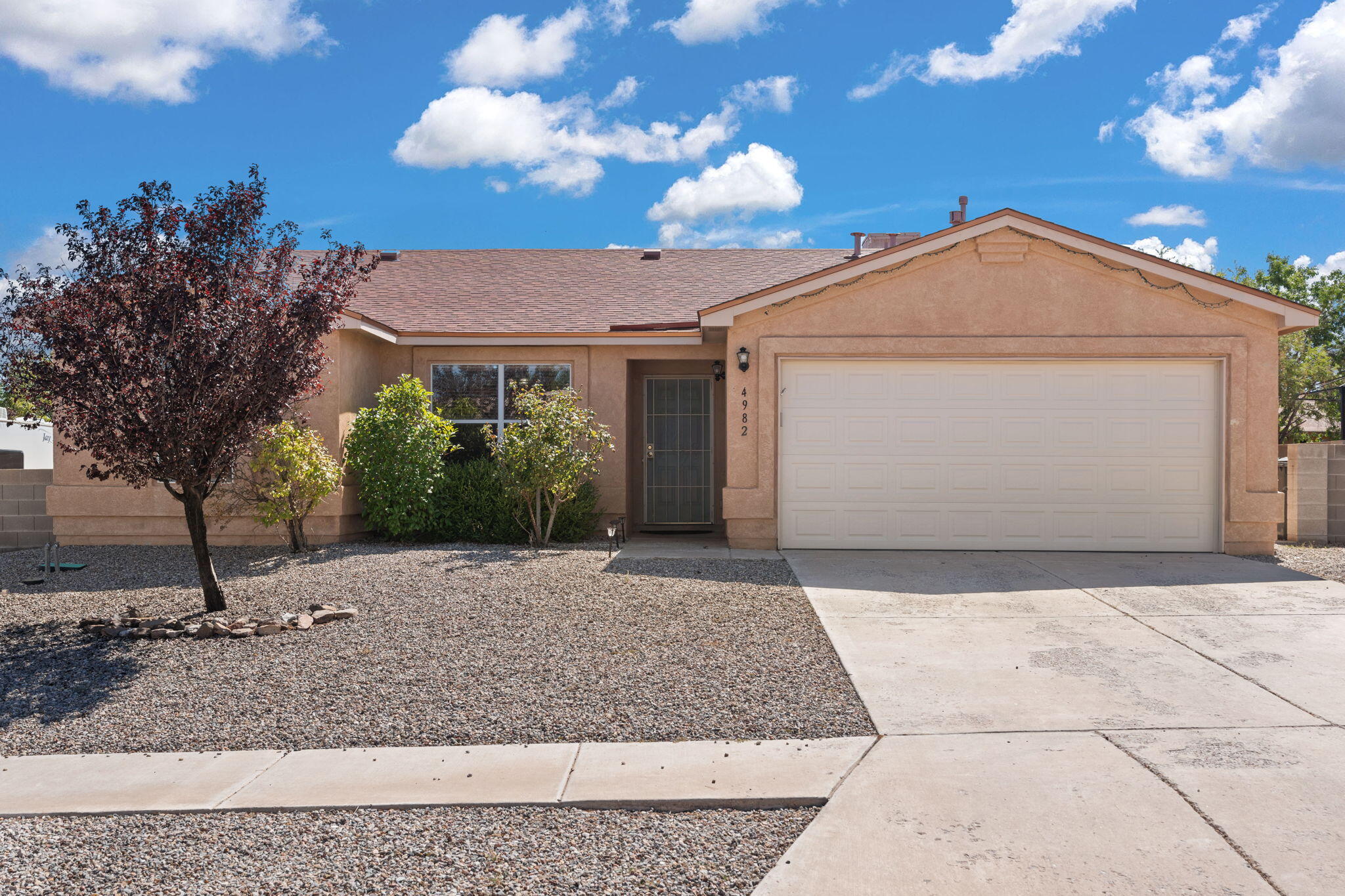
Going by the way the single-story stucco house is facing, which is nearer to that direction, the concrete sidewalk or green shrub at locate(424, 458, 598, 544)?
the concrete sidewalk

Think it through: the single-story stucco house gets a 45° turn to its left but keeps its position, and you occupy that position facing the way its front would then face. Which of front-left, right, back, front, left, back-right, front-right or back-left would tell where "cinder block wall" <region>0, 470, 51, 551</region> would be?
back-right

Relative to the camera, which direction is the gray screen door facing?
toward the camera

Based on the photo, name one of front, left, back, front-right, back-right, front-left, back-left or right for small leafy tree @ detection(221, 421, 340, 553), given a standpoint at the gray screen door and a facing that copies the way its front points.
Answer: front-right

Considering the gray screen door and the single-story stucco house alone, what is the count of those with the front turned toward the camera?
2

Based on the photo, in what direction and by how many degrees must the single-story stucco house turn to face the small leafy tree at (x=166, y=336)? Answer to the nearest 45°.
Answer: approximately 45° to its right

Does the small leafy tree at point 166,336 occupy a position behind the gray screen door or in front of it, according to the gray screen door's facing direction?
in front

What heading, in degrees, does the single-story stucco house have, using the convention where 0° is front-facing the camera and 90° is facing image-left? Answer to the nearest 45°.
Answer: approximately 0°

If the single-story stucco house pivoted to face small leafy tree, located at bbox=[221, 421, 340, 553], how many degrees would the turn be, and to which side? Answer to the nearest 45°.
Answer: approximately 90° to its right

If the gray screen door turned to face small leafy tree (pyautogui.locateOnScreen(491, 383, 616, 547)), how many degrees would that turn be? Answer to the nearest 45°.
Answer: approximately 45° to its right

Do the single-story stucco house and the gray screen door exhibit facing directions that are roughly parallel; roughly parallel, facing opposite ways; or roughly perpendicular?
roughly parallel
